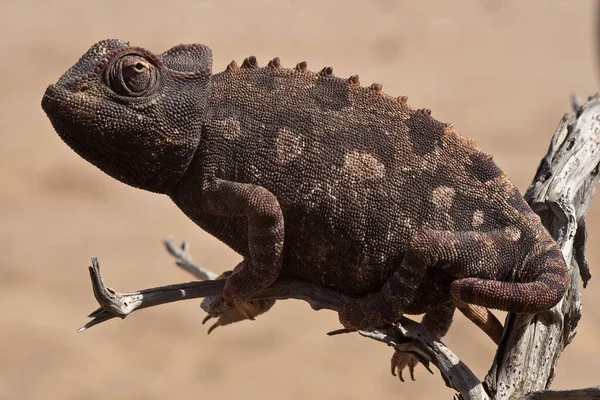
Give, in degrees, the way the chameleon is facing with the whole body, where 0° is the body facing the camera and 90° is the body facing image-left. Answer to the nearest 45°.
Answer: approximately 90°
